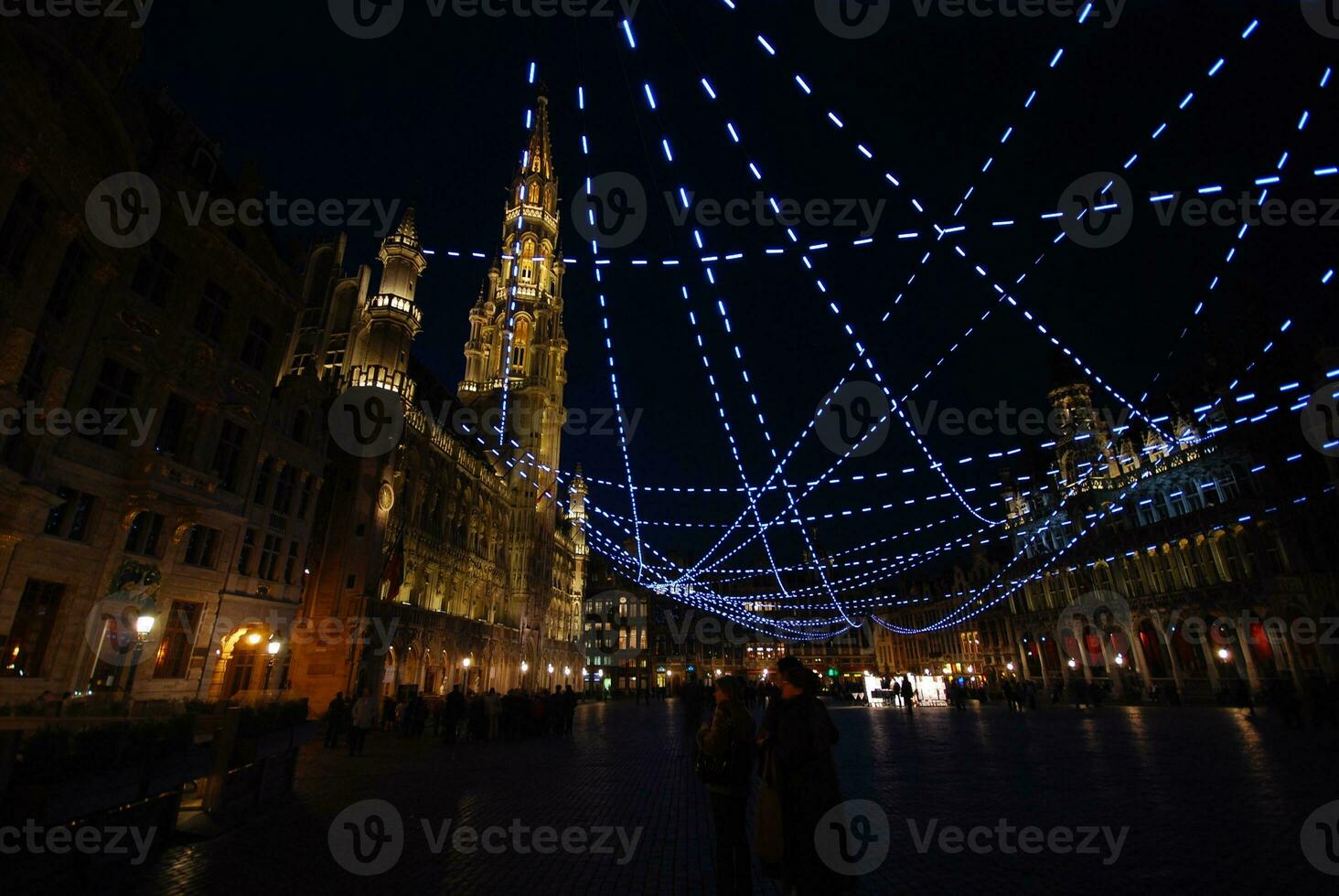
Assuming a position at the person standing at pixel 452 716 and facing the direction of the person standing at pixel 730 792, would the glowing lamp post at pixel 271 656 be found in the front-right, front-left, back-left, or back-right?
back-right

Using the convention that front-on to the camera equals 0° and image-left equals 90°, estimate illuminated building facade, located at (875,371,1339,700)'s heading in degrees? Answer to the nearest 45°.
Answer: approximately 45°

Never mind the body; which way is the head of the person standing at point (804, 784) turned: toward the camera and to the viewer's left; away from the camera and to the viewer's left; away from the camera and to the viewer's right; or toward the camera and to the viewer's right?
away from the camera and to the viewer's left

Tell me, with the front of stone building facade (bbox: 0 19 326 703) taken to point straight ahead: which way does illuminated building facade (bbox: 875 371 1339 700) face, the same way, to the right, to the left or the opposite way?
the opposite way

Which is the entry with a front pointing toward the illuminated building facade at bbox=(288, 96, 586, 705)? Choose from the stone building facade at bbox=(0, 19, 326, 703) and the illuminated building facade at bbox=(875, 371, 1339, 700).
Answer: the illuminated building facade at bbox=(875, 371, 1339, 700)

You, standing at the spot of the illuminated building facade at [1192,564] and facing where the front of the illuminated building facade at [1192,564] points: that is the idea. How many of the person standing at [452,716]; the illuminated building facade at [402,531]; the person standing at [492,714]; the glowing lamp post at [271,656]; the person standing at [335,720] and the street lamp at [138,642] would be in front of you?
6

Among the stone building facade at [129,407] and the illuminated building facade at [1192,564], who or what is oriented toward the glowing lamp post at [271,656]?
the illuminated building facade

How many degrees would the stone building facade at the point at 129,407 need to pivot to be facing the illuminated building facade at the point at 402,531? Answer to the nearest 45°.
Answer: approximately 90° to its left

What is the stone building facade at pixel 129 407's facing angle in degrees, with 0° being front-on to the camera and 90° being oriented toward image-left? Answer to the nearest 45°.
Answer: approximately 315°

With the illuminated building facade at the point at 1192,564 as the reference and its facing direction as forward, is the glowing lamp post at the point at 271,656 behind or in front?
in front
